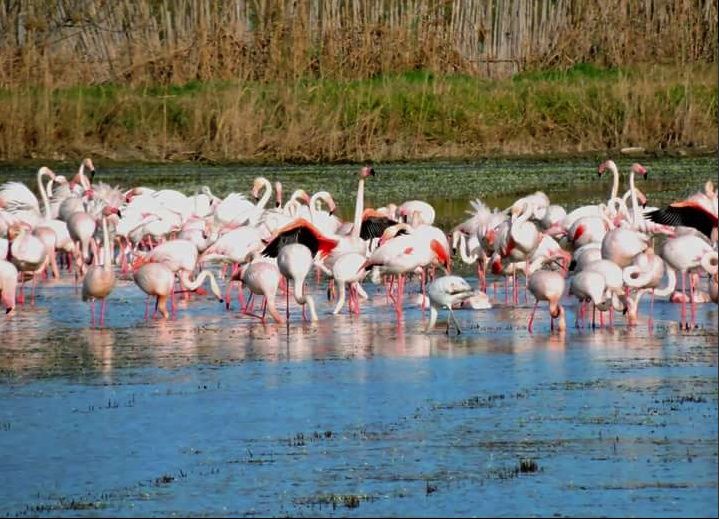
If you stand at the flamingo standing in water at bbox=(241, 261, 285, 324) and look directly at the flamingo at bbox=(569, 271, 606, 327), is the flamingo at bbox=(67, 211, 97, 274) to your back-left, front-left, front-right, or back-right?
back-left

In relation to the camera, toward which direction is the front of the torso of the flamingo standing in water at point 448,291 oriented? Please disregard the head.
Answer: to the viewer's left

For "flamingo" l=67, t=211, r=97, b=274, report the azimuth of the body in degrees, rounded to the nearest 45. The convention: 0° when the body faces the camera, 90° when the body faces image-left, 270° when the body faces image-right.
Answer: approximately 0°

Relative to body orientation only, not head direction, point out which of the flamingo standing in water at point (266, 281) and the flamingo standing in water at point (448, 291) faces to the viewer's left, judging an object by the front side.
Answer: the flamingo standing in water at point (448, 291)

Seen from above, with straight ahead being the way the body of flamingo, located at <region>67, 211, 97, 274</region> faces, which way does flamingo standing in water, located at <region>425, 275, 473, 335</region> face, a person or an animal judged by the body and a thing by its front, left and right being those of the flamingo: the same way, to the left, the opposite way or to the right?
to the right
